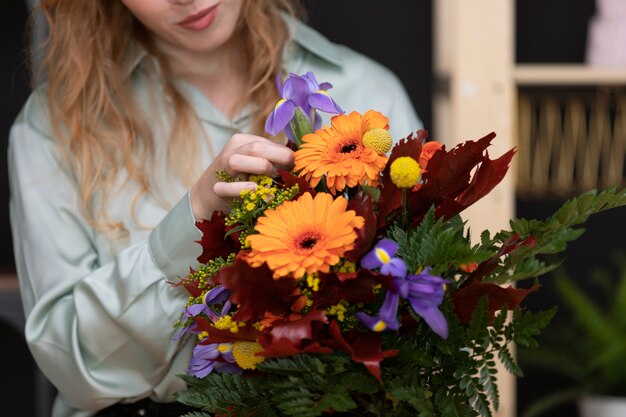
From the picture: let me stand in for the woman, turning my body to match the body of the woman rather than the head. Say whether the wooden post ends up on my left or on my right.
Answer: on my left

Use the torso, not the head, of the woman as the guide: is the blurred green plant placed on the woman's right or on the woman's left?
on the woman's left

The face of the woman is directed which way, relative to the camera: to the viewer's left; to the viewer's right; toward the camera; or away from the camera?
toward the camera

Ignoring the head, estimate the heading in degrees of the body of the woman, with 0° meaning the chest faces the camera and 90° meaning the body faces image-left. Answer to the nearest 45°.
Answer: approximately 315°
